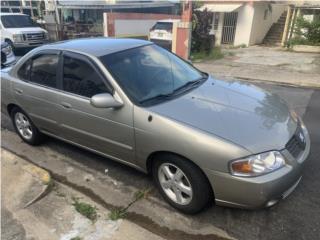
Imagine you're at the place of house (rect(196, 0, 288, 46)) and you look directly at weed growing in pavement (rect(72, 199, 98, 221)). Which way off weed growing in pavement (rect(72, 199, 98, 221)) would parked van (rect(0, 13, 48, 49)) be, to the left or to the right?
right

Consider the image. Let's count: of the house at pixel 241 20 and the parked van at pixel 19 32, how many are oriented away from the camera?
0

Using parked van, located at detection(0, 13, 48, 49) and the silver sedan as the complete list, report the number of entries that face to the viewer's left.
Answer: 0

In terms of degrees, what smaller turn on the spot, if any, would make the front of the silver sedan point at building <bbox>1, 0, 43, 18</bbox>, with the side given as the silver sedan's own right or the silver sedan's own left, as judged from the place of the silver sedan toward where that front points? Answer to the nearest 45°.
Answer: approximately 180°

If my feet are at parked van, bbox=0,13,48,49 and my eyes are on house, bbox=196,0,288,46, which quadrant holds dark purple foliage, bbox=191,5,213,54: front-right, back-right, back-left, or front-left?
front-right

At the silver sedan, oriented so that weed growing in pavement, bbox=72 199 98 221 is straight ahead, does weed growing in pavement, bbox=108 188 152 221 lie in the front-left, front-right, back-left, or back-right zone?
front-left

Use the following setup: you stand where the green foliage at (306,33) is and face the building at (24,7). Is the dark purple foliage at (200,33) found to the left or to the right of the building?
left

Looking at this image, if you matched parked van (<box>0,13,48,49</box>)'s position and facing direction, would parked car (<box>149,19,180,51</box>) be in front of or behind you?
in front

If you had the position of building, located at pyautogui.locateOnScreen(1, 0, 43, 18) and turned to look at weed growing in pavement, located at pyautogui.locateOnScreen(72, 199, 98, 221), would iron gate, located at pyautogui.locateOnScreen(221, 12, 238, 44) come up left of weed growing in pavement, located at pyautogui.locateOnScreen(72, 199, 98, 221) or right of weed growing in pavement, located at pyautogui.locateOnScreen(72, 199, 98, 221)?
left

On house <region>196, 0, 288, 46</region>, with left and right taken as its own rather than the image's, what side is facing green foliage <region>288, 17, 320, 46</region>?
left

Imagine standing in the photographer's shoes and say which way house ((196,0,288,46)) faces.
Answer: facing the viewer and to the left of the viewer

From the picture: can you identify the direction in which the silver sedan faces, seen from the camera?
facing the viewer and to the right of the viewer

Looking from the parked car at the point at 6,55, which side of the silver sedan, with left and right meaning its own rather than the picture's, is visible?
back
